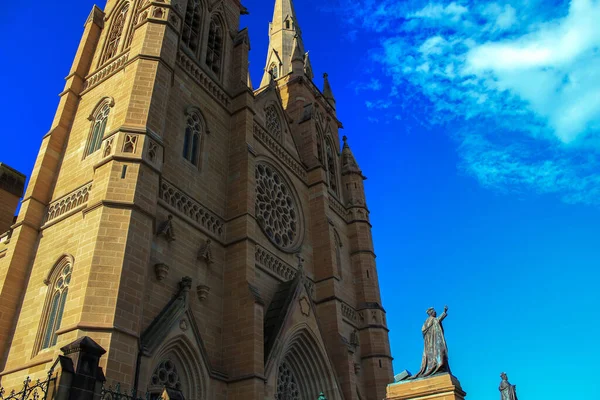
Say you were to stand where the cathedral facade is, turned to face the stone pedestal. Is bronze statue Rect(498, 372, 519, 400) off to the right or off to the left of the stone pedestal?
left

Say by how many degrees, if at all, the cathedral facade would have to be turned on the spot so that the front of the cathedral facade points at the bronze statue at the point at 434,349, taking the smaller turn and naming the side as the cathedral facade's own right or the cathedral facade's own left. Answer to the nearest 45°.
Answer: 0° — it already faces it

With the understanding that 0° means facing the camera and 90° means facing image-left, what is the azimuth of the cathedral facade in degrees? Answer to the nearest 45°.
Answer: approximately 315°

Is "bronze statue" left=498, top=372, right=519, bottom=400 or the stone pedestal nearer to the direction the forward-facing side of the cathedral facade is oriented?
the stone pedestal

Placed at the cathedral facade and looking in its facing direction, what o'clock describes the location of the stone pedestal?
The stone pedestal is roughly at 12 o'clock from the cathedral facade.
